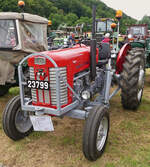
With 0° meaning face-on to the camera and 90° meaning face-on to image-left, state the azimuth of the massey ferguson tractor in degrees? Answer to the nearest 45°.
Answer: approximately 45°
